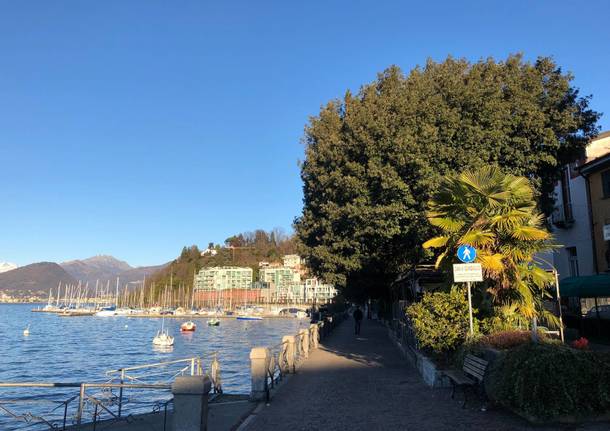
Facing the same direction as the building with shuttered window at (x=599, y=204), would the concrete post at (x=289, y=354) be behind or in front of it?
in front

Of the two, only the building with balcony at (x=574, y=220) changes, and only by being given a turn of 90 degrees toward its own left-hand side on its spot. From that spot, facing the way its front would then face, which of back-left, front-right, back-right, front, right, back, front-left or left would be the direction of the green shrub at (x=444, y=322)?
front-right

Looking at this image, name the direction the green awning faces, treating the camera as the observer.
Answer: facing the viewer and to the left of the viewer

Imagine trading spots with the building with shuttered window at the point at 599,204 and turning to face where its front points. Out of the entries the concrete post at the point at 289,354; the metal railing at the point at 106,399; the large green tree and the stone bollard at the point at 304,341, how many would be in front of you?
4

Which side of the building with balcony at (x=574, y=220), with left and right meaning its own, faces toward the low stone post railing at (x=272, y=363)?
front

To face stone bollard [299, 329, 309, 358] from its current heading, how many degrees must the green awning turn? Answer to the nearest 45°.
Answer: approximately 45° to its right

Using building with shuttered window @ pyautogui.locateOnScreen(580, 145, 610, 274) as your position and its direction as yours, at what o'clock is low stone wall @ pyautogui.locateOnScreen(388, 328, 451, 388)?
The low stone wall is roughly at 11 o'clock from the building with shuttered window.

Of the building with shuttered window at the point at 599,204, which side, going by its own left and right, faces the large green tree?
front

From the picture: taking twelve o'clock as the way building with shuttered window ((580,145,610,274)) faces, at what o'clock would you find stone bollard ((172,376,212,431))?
The stone bollard is roughly at 11 o'clock from the building with shuttered window.

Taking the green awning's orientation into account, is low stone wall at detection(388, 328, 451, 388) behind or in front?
in front

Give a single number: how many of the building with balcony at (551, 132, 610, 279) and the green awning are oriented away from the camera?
0

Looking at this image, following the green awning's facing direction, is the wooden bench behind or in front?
in front

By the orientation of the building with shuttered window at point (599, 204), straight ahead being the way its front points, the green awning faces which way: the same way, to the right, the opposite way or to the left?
the same way

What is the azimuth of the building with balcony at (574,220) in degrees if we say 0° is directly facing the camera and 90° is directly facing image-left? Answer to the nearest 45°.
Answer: approximately 45°

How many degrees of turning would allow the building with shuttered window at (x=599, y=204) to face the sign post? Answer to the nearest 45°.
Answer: approximately 45° to its left
